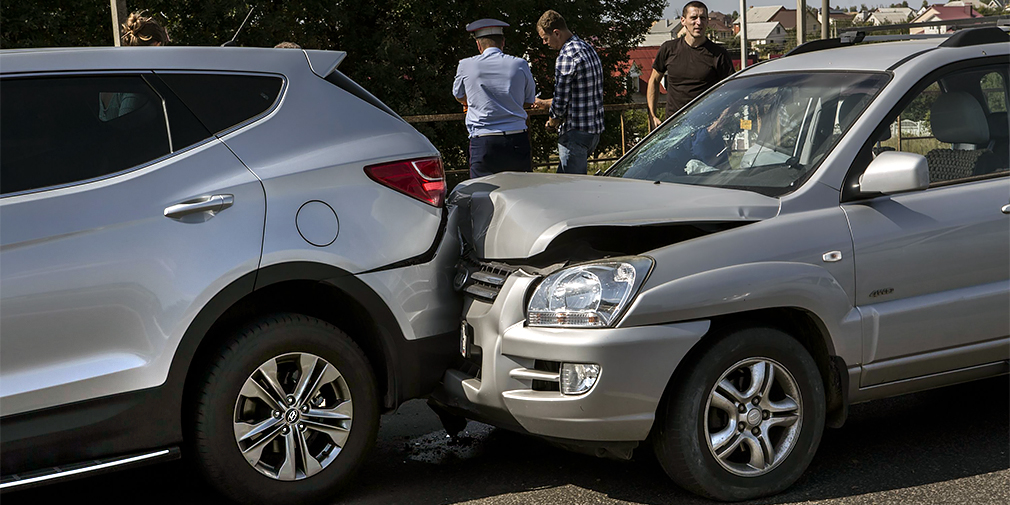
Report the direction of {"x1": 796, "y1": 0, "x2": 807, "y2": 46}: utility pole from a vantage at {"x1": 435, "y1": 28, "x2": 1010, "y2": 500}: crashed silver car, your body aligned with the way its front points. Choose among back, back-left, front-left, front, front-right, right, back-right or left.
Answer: back-right

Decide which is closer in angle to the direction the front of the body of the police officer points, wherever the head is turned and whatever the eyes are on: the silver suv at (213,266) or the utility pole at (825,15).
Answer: the utility pole

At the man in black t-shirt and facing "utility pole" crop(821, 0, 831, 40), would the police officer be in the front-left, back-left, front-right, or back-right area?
back-left

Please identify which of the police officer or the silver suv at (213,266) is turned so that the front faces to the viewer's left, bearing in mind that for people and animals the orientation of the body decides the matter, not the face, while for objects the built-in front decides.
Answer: the silver suv

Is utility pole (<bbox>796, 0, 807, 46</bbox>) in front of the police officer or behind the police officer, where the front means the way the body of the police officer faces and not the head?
in front

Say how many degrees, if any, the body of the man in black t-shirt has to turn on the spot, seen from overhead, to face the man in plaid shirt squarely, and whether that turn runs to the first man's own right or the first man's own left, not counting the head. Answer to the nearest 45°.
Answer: approximately 45° to the first man's own right

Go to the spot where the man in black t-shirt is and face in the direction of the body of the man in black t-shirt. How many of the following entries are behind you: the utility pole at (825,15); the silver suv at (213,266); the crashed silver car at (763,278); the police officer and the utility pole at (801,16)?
2

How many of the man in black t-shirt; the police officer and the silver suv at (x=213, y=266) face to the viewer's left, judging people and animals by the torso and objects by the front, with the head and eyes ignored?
1

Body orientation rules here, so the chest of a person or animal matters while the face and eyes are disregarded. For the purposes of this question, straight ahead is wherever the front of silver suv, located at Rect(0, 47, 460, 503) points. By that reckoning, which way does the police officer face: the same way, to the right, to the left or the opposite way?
to the right

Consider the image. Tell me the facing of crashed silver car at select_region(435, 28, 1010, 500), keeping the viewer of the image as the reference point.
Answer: facing the viewer and to the left of the viewer

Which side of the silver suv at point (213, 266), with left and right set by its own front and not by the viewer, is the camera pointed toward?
left

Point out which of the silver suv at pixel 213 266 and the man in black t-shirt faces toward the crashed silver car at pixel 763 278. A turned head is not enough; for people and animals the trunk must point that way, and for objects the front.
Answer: the man in black t-shirt

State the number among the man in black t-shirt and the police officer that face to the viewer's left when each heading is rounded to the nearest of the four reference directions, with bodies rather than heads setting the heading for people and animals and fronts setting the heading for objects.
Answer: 0

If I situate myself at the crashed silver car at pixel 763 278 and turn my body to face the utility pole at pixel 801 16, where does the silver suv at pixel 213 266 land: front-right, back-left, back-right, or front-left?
back-left

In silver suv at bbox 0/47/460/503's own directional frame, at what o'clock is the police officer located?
The police officer is roughly at 4 o'clock from the silver suv.

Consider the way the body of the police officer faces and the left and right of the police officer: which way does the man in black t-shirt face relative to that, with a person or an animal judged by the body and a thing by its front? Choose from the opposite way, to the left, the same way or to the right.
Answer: the opposite way

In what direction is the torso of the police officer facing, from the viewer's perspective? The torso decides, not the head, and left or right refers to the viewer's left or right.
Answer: facing away from the viewer

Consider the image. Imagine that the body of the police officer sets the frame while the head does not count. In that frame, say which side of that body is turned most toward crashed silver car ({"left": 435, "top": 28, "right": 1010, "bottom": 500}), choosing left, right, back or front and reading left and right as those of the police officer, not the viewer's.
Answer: back

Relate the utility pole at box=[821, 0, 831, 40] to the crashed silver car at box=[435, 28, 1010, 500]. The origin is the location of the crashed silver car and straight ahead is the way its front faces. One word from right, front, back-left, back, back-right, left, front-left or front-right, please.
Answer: back-right
